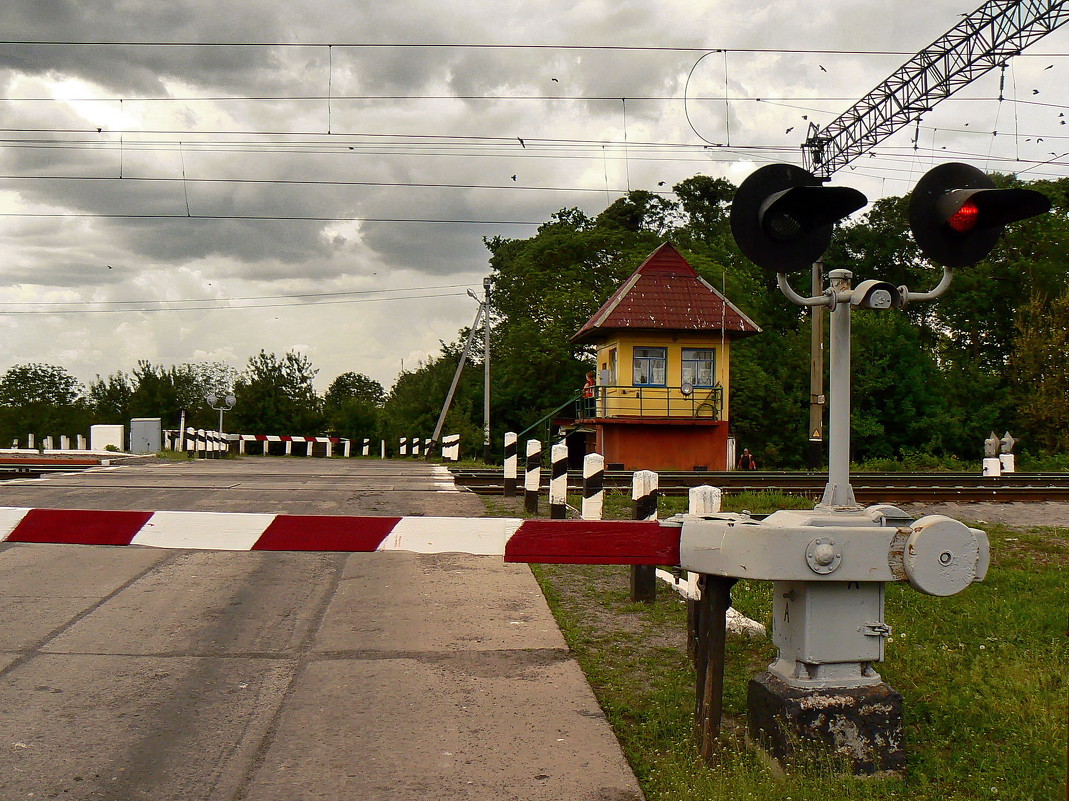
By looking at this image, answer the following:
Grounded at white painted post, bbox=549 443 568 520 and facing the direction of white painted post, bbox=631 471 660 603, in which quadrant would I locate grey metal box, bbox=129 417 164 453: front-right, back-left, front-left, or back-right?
back-right

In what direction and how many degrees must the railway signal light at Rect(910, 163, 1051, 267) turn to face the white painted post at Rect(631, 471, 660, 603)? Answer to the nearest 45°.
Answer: approximately 180°

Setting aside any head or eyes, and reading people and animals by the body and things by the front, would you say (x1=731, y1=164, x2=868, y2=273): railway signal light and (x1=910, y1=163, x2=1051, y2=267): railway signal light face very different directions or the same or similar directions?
same or similar directions

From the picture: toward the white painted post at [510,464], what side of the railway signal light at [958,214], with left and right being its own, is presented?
back

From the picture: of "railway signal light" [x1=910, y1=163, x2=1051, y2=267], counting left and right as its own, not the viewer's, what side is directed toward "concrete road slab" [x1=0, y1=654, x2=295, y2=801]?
right

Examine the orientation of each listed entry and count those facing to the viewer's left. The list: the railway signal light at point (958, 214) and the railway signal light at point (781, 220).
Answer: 0

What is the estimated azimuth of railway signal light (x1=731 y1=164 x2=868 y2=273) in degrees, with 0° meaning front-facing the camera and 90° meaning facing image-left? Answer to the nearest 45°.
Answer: approximately 315°

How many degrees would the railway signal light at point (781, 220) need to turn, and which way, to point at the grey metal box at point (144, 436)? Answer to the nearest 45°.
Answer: approximately 180°

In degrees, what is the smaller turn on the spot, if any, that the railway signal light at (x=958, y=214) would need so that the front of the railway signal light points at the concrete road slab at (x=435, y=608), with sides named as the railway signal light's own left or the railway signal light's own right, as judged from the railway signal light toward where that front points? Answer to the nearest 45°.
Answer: approximately 135° to the railway signal light's own right

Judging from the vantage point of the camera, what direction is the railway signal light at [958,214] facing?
facing the viewer and to the right of the viewer

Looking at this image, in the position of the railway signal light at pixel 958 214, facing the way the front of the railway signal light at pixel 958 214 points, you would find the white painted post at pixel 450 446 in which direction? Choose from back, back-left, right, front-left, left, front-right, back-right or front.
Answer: back

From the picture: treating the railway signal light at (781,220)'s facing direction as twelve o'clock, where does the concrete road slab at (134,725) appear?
The concrete road slab is roughly at 4 o'clock from the railway signal light.

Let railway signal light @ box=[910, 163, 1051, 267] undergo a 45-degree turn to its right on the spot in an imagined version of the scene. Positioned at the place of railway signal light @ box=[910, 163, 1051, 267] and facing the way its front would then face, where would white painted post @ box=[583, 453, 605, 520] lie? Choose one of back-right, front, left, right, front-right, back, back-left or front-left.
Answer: back-right
